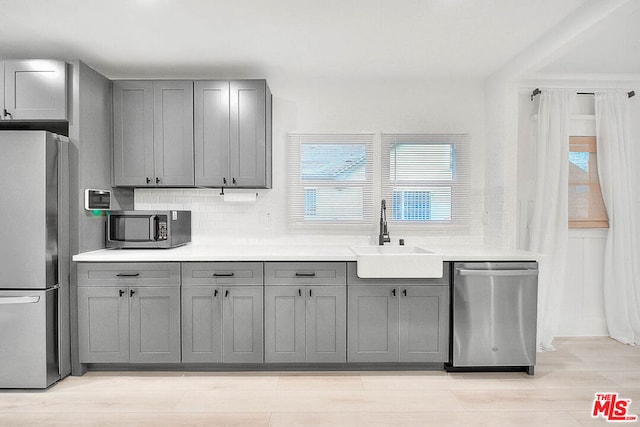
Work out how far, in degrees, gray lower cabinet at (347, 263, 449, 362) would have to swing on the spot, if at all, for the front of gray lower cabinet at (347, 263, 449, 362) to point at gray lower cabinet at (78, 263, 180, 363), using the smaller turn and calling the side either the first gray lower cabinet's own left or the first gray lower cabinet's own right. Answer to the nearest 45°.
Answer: approximately 90° to the first gray lower cabinet's own right

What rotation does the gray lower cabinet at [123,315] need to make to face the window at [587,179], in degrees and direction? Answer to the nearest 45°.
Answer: approximately 90° to its left

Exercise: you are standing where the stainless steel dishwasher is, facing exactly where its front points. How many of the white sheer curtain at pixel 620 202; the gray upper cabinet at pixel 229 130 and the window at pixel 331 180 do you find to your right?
2

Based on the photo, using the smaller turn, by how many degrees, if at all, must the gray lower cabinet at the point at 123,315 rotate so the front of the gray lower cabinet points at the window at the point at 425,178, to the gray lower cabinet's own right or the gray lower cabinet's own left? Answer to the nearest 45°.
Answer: approximately 90° to the gray lower cabinet's own left

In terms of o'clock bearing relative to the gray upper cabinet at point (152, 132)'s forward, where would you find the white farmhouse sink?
The white farmhouse sink is roughly at 10 o'clock from the gray upper cabinet.

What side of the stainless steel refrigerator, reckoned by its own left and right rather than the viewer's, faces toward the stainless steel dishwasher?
left

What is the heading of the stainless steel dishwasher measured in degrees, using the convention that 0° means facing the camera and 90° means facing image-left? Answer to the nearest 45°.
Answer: approximately 0°

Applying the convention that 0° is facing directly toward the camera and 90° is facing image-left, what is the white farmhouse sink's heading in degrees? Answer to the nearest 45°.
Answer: approximately 0°

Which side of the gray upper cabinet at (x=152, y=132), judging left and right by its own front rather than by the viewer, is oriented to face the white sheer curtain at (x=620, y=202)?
left

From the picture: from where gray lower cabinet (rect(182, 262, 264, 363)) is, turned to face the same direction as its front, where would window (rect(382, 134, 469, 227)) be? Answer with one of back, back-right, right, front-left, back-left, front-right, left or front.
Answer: left

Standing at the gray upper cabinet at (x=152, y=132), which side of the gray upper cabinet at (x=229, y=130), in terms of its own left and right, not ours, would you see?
right
